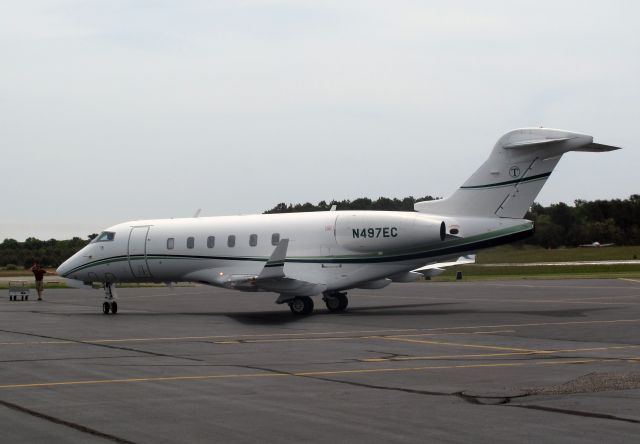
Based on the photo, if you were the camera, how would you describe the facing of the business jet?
facing to the left of the viewer
